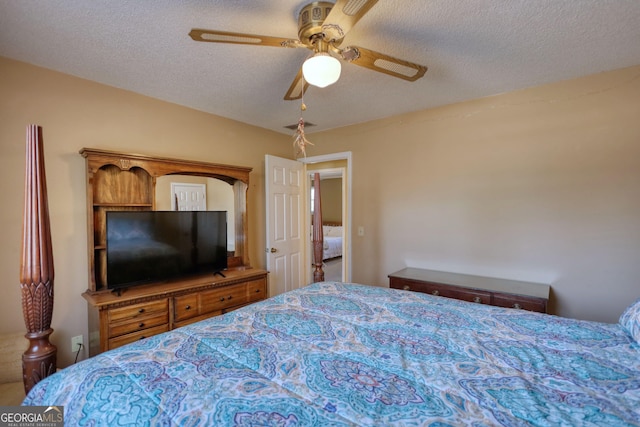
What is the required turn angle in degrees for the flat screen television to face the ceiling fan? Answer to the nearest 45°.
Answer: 0° — it already faces it

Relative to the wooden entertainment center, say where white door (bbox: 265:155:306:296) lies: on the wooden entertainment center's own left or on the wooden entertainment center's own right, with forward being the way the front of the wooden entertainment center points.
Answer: on the wooden entertainment center's own left

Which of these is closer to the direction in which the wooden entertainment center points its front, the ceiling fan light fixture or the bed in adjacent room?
the ceiling fan light fixture

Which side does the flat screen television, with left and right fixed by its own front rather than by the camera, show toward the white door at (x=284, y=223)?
left

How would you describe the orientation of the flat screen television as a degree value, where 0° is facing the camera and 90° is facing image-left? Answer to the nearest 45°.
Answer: approximately 315°

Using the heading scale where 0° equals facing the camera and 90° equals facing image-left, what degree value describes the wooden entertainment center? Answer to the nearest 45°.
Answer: approximately 315°

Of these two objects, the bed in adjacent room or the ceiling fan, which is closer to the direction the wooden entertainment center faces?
the ceiling fan

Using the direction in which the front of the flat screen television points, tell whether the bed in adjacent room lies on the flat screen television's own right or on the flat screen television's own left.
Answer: on the flat screen television's own left
